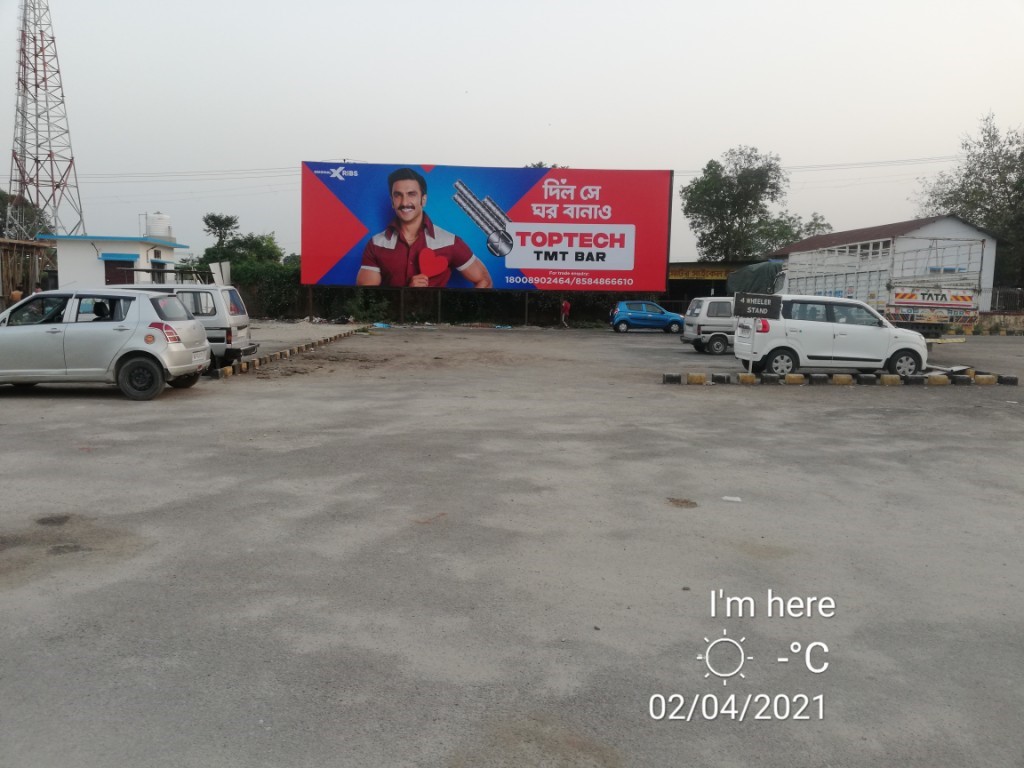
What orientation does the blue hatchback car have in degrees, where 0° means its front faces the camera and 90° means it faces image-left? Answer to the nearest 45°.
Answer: approximately 270°

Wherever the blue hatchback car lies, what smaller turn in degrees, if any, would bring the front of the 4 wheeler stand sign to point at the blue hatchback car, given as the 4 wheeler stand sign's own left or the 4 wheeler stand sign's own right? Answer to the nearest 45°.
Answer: approximately 180°

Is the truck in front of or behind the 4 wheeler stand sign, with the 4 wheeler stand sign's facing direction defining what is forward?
behind

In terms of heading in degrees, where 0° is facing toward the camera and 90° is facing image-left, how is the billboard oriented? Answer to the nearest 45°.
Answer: approximately 0°

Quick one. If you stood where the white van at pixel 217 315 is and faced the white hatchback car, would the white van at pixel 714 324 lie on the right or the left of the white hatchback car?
left

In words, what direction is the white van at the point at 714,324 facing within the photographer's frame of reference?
facing away from the viewer and to the right of the viewer

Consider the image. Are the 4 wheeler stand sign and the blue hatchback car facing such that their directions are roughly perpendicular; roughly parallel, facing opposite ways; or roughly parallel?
roughly perpendicular

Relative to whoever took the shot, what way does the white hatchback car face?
facing to the right of the viewer

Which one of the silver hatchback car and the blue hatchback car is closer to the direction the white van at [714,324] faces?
the blue hatchback car

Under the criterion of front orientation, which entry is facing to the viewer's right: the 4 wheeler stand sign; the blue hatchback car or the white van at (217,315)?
the blue hatchback car

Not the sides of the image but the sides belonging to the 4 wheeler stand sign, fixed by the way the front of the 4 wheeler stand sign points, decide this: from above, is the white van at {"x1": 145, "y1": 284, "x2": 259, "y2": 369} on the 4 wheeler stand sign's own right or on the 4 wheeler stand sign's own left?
on the 4 wheeler stand sign's own right
